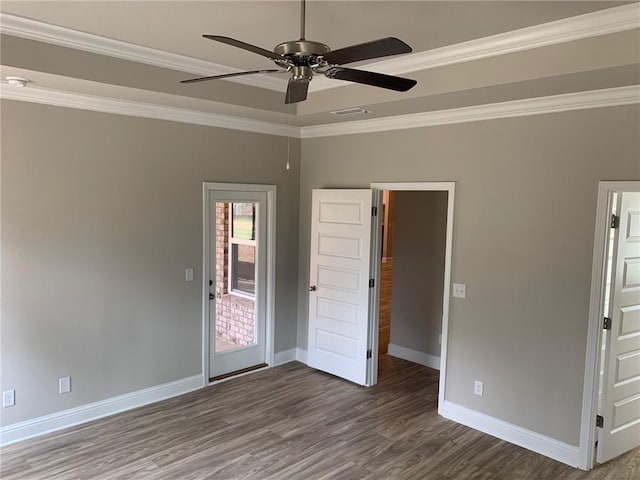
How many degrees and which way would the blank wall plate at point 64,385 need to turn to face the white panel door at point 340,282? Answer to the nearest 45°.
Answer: approximately 45° to its left

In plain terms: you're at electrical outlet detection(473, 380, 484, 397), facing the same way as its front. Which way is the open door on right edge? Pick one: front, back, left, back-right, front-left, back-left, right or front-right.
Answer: back-left

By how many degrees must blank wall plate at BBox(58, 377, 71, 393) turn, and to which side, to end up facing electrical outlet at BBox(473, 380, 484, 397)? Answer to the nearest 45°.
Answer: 0° — it already faces it

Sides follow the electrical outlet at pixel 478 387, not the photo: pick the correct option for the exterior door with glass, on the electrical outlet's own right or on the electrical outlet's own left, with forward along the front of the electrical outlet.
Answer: on the electrical outlet's own right

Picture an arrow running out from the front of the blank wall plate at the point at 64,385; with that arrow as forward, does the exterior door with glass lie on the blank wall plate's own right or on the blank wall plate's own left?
on the blank wall plate's own left

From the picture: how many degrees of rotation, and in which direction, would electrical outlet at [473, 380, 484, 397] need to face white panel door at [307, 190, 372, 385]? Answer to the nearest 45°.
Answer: approximately 45° to its right

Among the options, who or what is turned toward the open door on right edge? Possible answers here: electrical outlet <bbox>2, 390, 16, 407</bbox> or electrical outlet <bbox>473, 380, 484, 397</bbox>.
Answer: electrical outlet <bbox>2, 390, 16, 407</bbox>

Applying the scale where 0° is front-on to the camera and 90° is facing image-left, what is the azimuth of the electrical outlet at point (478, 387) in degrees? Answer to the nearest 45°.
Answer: approximately 45°

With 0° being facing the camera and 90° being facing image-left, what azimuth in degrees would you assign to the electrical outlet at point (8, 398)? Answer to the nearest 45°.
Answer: approximately 315°
